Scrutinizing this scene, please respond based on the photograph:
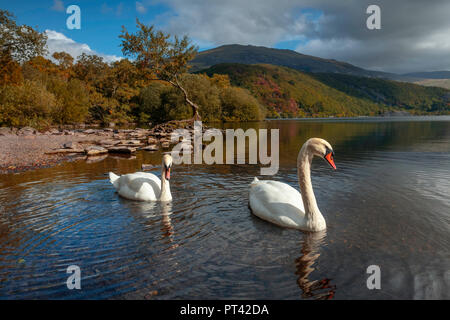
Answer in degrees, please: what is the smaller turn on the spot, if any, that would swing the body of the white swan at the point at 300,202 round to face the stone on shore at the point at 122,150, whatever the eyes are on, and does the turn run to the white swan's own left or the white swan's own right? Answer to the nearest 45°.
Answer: approximately 180°

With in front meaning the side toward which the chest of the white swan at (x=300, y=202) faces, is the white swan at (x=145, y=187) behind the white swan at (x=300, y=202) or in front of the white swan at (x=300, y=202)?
behind

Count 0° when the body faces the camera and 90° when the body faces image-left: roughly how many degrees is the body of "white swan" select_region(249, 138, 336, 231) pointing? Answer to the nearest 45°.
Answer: approximately 315°

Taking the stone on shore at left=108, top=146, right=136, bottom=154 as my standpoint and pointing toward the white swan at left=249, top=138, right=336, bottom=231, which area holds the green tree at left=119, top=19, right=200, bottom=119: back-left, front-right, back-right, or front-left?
back-left
